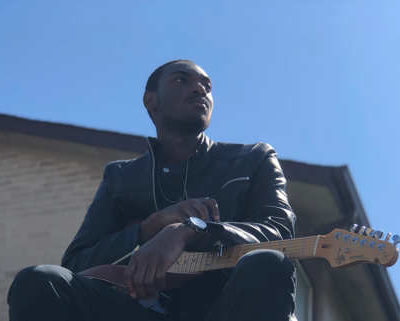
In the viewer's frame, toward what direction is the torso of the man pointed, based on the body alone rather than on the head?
toward the camera

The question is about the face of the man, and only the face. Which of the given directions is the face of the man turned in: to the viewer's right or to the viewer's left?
to the viewer's right
